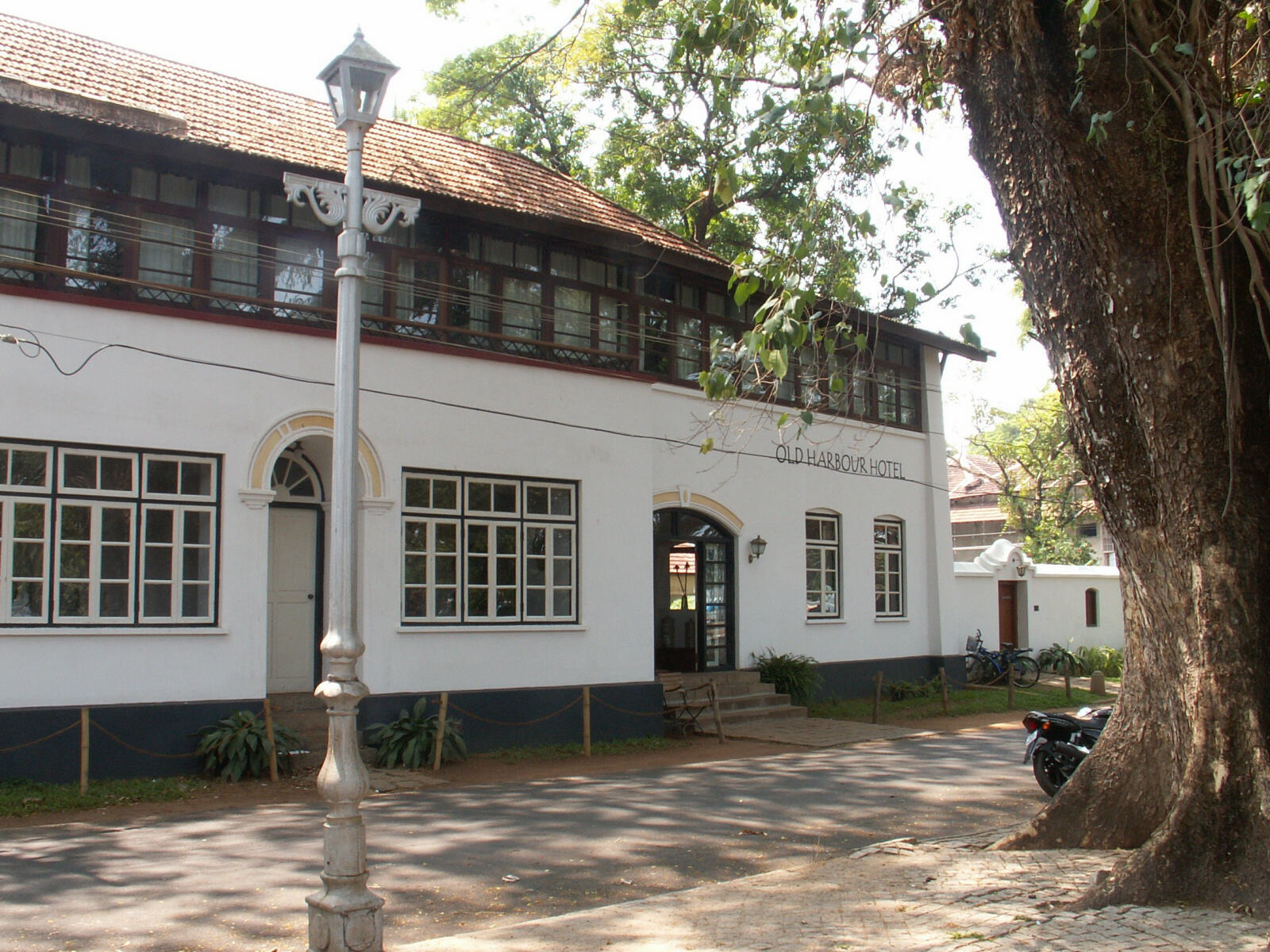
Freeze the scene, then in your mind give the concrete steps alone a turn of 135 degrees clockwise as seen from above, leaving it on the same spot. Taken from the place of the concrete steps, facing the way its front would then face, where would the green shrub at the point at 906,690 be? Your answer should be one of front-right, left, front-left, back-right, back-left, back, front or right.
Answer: back-right

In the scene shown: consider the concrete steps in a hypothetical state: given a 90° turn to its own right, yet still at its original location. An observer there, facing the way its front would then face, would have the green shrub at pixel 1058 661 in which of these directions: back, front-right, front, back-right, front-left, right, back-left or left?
back

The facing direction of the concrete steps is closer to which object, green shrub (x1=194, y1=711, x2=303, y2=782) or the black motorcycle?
the black motorcycle

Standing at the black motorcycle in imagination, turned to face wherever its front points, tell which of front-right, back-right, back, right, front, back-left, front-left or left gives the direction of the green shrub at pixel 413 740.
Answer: back-left

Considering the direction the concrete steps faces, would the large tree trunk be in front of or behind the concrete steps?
in front

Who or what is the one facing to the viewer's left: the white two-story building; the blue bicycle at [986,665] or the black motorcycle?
the blue bicycle

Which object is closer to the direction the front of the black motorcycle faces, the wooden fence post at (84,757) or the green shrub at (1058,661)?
the green shrub

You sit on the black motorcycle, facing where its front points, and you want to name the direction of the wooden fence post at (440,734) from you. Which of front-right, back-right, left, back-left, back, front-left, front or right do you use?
back-left

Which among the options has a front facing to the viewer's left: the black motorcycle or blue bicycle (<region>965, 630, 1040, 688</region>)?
the blue bicycle

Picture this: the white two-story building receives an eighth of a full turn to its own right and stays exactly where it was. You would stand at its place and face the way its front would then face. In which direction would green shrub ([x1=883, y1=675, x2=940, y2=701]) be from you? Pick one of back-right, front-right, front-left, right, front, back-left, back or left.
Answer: back-left

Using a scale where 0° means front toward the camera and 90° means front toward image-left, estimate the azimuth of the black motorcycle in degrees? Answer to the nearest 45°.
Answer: approximately 225°

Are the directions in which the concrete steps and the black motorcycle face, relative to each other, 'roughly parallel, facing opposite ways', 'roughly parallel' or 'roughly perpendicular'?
roughly perpendicular

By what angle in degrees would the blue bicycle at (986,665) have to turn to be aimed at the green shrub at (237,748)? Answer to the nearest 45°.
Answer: approximately 45° to its left

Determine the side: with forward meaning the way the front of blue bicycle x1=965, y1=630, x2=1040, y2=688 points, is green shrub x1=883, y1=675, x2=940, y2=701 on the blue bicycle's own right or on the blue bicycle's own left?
on the blue bicycle's own left

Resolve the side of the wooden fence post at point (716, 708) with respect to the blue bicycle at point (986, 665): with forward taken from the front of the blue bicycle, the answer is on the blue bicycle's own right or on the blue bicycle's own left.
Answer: on the blue bicycle's own left

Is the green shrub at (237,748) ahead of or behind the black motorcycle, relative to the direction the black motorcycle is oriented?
behind

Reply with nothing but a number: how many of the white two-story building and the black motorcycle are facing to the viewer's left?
0

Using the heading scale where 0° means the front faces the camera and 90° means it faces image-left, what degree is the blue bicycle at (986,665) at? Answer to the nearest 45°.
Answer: approximately 90°

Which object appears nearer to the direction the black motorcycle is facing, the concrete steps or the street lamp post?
the concrete steps
